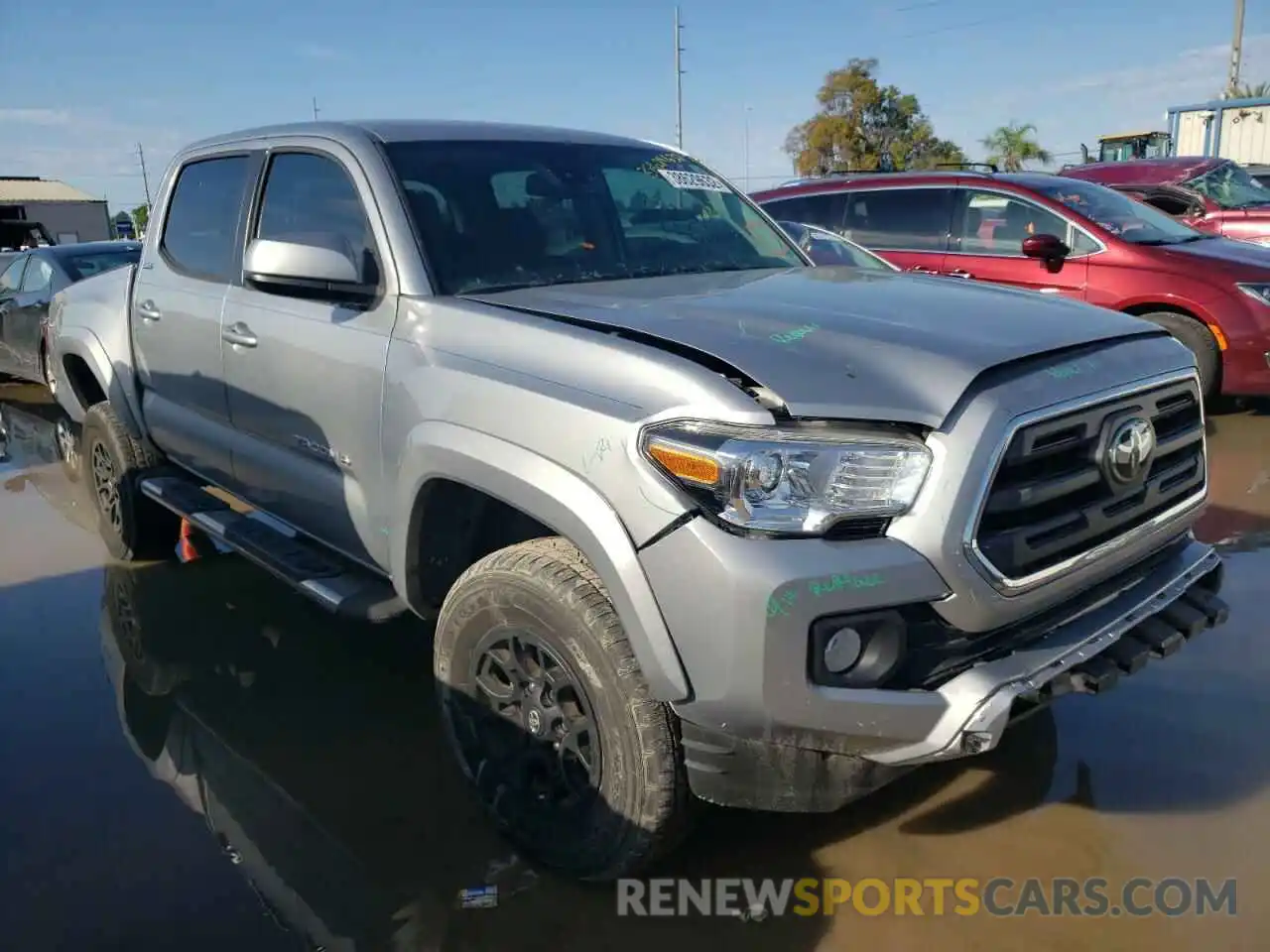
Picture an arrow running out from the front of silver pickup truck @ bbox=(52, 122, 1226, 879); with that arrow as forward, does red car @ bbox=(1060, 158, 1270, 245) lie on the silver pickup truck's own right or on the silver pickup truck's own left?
on the silver pickup truck's own left

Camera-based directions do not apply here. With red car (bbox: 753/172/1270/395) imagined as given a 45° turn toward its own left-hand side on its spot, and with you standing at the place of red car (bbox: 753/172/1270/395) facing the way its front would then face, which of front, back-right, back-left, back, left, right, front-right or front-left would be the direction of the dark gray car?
back

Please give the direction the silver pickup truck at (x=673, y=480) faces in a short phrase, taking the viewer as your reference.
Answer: facing the viewer and to the right of the viewer

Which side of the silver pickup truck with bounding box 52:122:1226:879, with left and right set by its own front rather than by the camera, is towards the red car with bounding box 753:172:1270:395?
left

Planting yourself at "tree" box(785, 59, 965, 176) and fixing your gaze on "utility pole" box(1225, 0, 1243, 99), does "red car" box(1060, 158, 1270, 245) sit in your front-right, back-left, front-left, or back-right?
front-right

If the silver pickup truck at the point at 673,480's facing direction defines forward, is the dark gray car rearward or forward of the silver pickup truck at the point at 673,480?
rearward

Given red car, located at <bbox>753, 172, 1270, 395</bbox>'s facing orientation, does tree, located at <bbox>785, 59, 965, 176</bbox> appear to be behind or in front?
behind

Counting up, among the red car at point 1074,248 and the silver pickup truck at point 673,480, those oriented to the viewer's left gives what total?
0

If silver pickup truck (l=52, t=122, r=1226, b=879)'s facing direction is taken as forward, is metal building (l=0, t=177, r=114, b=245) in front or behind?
behind

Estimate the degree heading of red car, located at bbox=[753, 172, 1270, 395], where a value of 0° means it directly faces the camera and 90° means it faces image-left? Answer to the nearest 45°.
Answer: approximately 315°

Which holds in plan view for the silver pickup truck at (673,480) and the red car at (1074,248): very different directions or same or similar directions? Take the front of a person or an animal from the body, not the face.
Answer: same or similar directions
